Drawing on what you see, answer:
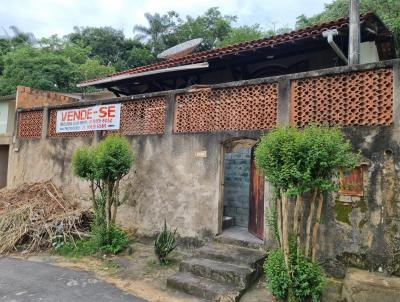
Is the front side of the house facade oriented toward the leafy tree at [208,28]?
no

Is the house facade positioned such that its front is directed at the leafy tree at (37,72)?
no

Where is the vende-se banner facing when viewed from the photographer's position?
facing the viewer and to the left of the viewer

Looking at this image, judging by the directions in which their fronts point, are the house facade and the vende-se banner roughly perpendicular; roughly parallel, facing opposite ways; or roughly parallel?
roughly parallel

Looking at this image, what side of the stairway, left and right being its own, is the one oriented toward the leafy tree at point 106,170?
right

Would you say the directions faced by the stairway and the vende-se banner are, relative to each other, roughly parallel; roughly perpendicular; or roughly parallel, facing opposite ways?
roughly parallel

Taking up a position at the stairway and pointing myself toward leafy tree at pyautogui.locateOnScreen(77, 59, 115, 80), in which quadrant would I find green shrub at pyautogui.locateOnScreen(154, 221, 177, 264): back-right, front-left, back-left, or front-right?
front-left

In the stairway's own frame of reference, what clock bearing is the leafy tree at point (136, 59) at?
The leafy tree is roughly at 4 o'clock from the stairway.

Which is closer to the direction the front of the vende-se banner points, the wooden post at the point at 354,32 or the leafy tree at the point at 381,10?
the wooden post

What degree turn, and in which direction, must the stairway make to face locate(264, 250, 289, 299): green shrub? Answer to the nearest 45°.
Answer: approximately 90° to its left

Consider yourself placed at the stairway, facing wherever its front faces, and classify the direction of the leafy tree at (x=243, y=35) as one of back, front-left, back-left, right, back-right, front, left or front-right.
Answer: back-right

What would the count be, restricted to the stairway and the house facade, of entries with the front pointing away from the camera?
0

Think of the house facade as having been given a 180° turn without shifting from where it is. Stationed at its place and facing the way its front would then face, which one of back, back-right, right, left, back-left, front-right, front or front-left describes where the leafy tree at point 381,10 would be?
front

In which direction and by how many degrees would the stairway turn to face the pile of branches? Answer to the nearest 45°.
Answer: approximately 90° to its right

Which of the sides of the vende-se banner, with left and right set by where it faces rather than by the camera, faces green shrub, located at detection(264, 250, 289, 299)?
left

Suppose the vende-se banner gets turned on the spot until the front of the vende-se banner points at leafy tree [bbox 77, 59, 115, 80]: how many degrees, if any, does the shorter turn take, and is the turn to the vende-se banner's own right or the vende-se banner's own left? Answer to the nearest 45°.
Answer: approximately 135° to the vende-se banner's own right
